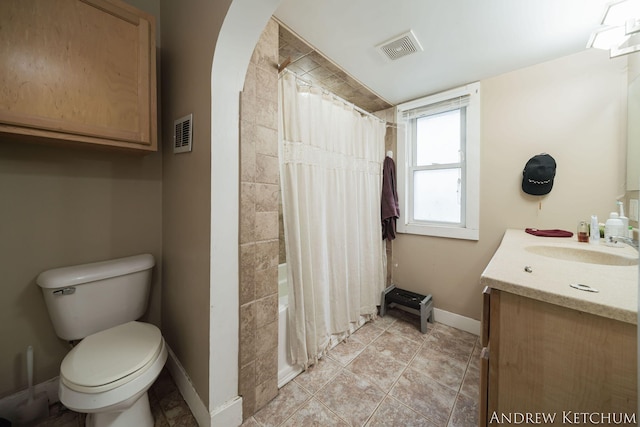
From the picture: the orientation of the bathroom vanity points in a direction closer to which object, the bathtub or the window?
the bathtub

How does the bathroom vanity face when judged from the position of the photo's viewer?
facing to the left of the viewer

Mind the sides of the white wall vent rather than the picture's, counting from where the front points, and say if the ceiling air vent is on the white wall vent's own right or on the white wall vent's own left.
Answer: on the white wall vent's own left

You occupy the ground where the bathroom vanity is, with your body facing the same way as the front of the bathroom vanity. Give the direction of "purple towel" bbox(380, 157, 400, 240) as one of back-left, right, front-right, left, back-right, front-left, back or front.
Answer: front-right

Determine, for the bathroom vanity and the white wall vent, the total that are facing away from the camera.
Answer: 0
